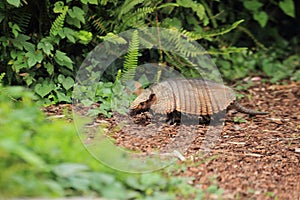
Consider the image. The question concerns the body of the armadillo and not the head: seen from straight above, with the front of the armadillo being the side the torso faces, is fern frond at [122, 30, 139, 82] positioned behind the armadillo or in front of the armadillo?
in front

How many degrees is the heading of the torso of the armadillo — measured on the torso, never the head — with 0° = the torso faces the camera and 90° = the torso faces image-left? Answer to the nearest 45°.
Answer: approximately 90°
